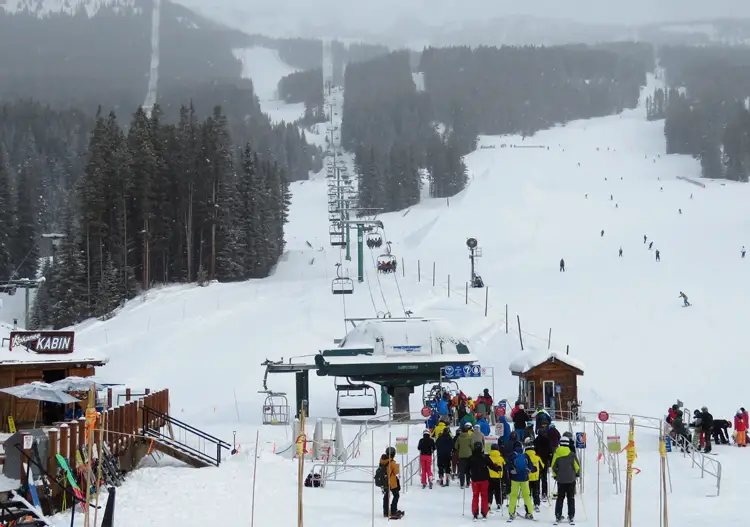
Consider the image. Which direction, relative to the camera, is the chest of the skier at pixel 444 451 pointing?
away from the camera

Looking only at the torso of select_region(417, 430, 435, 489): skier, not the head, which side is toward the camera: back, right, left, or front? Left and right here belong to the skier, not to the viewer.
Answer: back

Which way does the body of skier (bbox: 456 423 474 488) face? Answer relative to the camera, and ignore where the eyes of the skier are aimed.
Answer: away from the camera

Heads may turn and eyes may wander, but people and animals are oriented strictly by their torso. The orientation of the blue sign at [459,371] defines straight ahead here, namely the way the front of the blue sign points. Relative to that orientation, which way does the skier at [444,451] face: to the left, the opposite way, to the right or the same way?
the opposite way

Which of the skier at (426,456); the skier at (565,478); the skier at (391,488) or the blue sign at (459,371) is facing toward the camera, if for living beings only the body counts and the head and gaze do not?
the blue sign

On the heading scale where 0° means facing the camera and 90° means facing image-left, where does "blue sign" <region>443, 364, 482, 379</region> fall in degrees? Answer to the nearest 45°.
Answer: approximately 0°

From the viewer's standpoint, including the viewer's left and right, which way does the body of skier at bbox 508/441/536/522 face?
facing away from the viewer

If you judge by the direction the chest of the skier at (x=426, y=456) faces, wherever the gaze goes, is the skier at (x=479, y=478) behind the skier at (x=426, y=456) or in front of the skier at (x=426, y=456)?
behind

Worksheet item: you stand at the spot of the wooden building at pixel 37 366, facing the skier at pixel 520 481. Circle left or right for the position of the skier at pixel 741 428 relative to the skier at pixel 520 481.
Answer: left
